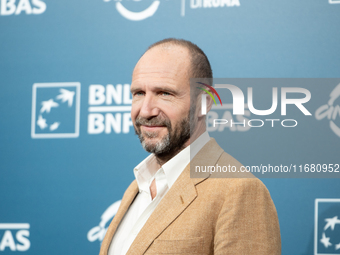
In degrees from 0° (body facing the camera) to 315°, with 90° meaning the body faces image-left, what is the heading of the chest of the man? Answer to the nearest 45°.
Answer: approximately 45°

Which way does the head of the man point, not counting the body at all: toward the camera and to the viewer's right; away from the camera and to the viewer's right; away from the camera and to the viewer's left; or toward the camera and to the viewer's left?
toward the camera and to the viewer's left
